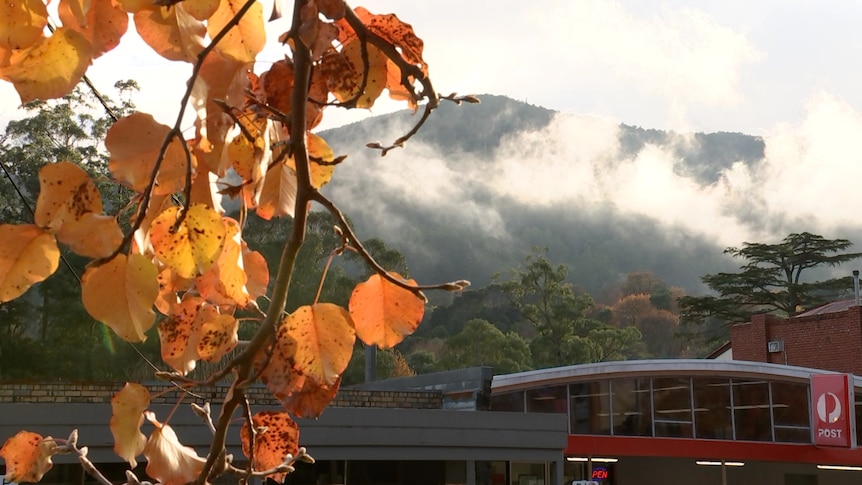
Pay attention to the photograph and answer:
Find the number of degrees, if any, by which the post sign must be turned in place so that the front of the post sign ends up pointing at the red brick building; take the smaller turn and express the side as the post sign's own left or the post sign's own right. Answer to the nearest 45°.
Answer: approximately 135° to the post sign's own right

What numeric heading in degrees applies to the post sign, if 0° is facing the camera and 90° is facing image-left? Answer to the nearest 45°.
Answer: approximately 45°
